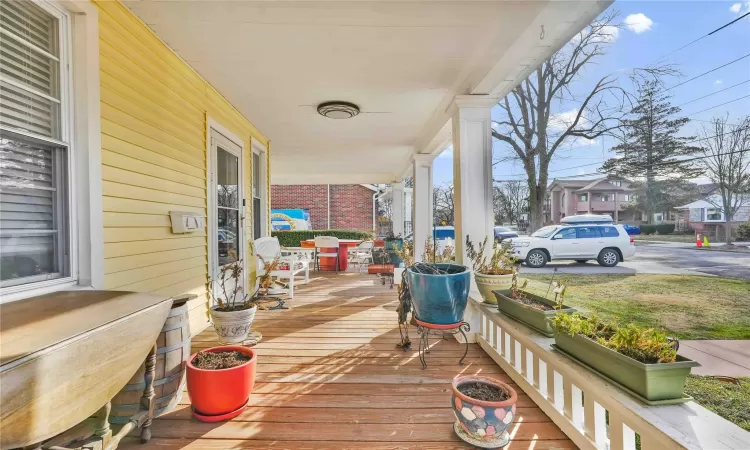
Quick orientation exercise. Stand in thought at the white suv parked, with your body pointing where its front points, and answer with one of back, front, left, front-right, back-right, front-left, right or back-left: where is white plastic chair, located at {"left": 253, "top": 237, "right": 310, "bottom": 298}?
front-left

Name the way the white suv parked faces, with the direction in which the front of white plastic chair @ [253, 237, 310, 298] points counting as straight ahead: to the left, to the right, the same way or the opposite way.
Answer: the opposite way

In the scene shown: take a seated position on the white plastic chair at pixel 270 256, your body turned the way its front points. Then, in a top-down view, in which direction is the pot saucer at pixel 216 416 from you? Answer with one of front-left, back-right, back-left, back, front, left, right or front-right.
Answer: front-right

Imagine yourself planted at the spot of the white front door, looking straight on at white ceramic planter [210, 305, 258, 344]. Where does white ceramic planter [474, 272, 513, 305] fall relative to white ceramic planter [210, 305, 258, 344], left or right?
left

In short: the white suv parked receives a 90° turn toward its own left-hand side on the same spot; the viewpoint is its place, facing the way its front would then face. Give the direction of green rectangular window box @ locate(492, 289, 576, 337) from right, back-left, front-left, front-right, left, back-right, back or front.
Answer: front

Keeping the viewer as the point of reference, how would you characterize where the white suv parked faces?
facing to the left of the viewer

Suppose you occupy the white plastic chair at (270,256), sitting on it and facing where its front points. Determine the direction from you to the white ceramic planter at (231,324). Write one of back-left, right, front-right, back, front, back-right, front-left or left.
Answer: front-right

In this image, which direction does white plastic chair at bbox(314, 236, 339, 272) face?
away from the camera

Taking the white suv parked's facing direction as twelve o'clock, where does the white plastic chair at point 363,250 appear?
The white plastic chair is roughly at 11 o'clock from the white suv parked.

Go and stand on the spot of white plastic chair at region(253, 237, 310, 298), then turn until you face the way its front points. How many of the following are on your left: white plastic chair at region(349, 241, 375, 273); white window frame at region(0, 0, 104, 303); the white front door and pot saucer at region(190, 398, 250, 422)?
1

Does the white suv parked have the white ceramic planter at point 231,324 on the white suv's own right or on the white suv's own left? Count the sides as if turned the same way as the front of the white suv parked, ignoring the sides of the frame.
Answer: on the white suv's own left

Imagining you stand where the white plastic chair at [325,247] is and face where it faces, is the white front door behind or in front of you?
behind

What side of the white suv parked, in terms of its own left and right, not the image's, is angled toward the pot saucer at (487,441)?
left
